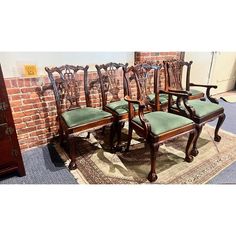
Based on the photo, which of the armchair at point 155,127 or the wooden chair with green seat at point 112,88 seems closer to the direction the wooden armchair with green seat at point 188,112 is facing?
the armchair

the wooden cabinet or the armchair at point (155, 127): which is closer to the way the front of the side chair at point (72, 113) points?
the armchair

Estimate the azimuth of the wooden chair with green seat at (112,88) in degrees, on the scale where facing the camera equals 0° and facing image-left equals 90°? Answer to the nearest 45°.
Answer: approximately 315°

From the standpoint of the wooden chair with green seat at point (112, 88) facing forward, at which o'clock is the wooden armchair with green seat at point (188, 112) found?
the wooden armchair with green seat at point (188, 112) is roughly at 11 o'clock from the wooden chair with green seat at point (112, 88).

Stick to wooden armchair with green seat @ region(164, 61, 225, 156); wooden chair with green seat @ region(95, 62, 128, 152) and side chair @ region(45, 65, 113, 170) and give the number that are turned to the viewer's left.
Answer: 0

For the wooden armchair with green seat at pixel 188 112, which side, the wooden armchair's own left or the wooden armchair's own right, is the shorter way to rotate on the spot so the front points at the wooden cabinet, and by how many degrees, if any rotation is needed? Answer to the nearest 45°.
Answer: approximately 90° to the wooden armchair's own right

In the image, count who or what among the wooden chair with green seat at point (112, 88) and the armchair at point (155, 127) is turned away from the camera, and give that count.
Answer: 0

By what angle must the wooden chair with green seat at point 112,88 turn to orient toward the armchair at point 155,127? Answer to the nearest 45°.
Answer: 0° — it already faces it

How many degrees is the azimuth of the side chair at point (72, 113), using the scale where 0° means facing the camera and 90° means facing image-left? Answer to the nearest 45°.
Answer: approximately 315°

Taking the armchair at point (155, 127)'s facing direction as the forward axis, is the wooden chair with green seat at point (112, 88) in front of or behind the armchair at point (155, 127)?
behind

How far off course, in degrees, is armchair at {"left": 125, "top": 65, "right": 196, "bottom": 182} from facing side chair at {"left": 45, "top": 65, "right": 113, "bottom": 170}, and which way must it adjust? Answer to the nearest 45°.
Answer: approximately 135° to its right
